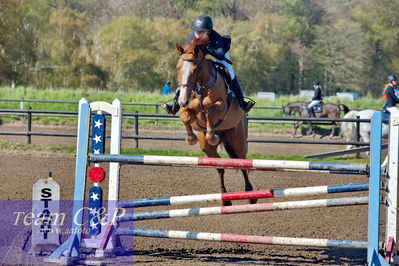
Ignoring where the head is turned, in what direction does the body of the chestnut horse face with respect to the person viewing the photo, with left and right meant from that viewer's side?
facing the viewer and to the left of the viewer

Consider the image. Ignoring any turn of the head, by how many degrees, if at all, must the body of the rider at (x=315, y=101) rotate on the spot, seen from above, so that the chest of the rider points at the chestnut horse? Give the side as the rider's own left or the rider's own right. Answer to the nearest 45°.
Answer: approximately 90° to the rider's own left

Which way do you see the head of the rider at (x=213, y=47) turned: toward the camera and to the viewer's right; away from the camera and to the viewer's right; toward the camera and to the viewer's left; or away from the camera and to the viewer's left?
toward the camera and to the viewer's left

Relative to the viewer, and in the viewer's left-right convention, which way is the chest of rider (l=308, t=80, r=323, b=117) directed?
facing to the left of the viewer

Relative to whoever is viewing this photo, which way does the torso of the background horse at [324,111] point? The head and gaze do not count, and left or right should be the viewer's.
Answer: facing to the left of the viewer

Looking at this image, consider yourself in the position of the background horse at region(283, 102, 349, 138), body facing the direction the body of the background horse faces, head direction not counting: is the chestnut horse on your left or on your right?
on your left

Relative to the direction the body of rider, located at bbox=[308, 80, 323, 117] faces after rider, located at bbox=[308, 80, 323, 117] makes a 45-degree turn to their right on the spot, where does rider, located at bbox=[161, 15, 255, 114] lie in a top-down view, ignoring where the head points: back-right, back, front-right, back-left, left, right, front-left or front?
back-left

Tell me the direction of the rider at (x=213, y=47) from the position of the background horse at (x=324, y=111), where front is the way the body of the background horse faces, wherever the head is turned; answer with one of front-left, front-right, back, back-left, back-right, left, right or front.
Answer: left

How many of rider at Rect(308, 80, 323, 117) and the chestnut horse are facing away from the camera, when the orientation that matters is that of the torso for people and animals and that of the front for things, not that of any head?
0

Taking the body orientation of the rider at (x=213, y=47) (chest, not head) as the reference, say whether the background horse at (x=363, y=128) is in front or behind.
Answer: behind
